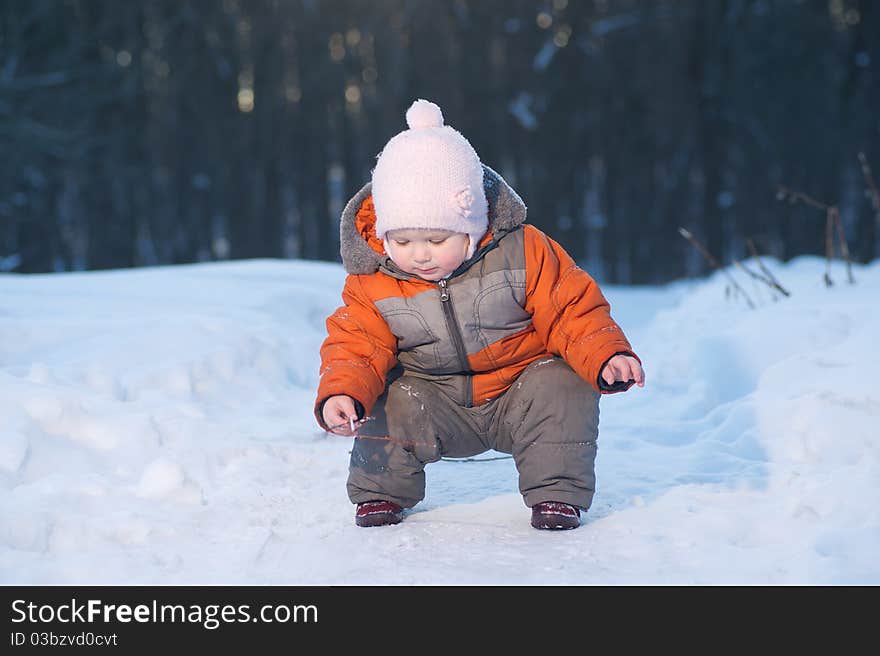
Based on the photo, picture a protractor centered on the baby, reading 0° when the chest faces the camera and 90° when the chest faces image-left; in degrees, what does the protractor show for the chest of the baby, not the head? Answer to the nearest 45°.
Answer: approximately 0°
